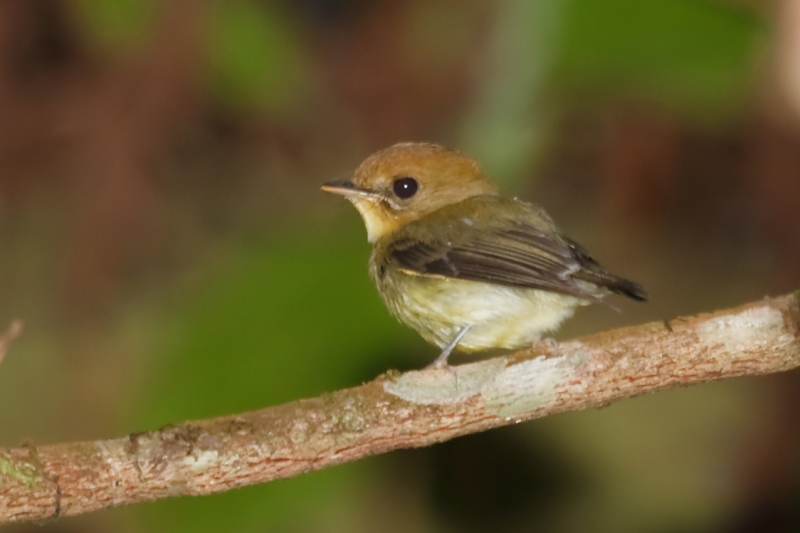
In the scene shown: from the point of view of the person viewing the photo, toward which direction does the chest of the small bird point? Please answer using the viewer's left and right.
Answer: facing to the left of the viewer
